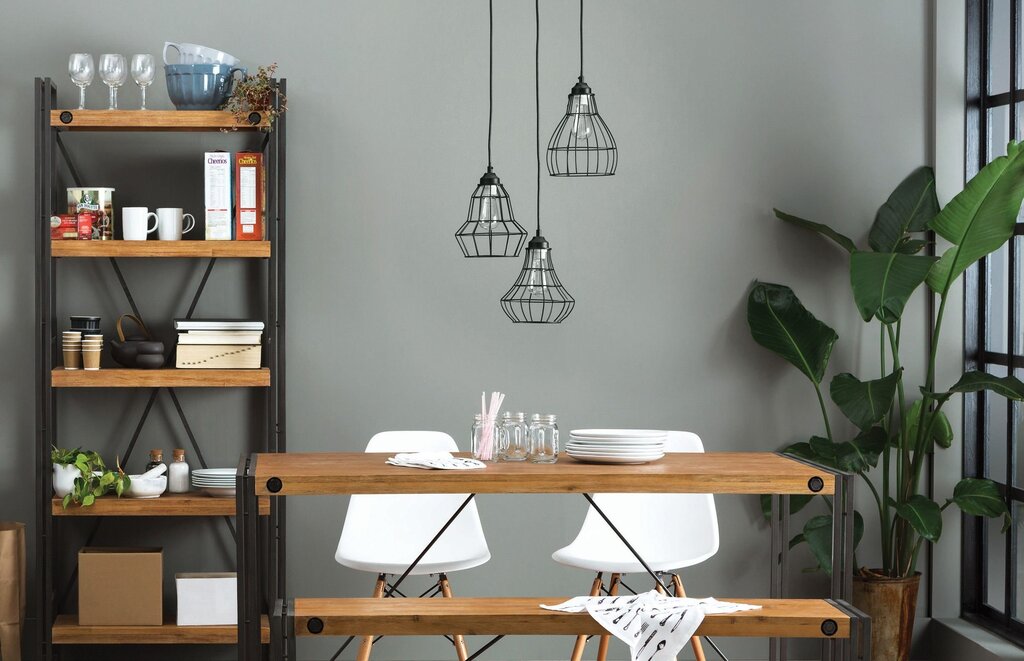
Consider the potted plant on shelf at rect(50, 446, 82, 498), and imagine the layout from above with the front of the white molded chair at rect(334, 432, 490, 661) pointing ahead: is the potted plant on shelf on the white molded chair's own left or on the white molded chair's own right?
on the white molded chair's own right

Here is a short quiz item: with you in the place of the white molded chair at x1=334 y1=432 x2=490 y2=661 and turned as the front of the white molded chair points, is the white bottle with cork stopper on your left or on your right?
on your right

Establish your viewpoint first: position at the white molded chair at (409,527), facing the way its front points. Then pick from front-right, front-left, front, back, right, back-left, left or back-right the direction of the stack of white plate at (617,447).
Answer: front-left

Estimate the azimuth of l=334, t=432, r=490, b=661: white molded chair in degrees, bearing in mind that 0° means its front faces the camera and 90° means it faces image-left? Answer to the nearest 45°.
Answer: approximately 0°
